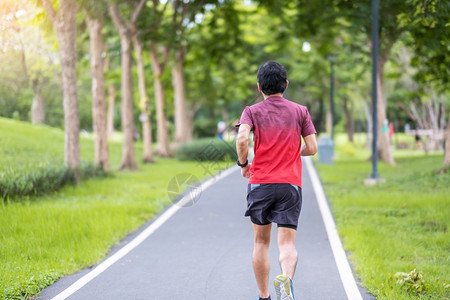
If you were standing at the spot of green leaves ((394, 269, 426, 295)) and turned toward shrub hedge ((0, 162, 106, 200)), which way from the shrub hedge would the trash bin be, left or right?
right

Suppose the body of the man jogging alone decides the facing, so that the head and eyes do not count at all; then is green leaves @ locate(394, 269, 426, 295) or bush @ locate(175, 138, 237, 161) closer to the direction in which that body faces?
the bush

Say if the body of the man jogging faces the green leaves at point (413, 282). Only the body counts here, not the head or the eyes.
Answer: no

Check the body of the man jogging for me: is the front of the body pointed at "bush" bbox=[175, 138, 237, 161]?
yes

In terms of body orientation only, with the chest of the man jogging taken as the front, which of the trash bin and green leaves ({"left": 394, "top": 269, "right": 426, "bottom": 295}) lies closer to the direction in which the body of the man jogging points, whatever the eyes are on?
the trash bin

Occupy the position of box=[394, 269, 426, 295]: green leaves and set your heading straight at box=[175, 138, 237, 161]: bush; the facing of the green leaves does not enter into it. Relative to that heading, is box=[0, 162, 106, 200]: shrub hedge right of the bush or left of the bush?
left

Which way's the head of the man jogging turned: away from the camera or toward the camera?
away from the camera

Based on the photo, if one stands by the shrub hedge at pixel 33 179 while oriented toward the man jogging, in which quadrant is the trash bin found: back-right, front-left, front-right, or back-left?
back-left

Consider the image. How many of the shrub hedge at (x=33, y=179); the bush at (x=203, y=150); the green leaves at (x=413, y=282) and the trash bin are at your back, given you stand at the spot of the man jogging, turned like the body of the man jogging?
0

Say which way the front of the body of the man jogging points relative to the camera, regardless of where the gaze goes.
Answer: away from the camera

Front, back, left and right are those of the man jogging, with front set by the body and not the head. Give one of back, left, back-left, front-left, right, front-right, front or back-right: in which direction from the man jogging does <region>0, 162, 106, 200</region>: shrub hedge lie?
front-left

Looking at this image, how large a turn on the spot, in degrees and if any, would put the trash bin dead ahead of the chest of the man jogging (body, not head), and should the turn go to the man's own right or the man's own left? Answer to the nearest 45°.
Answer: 0° — they already face it
